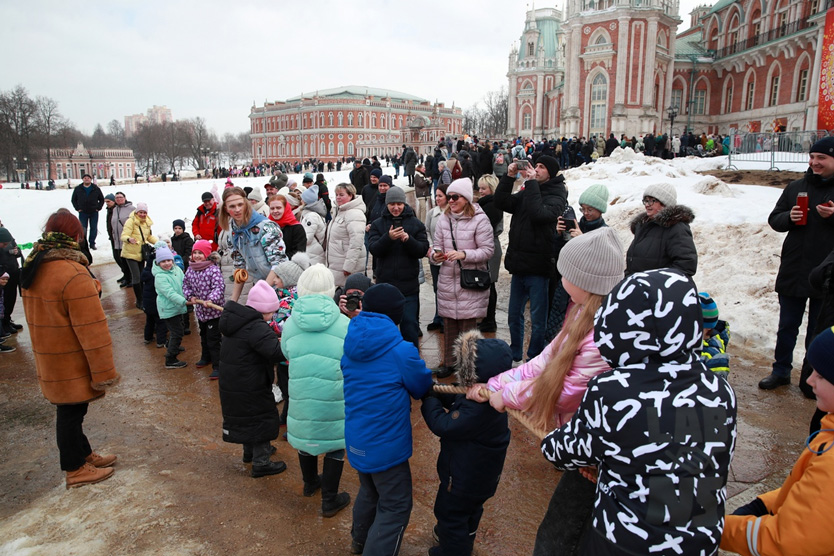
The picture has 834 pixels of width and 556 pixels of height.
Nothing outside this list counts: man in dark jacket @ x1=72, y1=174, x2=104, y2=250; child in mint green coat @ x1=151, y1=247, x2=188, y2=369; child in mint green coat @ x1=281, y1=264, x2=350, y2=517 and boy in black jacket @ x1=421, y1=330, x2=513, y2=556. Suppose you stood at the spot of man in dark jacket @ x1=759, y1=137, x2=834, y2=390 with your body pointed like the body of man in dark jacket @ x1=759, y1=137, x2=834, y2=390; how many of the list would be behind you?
0

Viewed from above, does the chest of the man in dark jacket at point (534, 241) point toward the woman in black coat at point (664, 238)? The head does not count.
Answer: no

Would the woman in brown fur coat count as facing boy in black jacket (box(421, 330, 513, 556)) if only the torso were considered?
no

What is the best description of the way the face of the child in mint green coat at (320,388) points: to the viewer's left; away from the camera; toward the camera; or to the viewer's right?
away from the camera

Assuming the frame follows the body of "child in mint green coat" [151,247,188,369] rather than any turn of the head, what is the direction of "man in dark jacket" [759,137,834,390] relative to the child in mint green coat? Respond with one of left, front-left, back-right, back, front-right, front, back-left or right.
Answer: front

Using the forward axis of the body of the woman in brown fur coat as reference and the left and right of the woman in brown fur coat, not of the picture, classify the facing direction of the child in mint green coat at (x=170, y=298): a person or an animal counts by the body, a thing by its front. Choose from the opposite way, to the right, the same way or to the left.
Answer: to the right

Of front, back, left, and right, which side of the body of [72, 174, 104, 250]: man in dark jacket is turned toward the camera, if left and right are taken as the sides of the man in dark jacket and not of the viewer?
front

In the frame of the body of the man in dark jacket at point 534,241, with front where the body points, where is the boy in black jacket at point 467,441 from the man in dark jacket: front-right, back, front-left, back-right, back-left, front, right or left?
front-left

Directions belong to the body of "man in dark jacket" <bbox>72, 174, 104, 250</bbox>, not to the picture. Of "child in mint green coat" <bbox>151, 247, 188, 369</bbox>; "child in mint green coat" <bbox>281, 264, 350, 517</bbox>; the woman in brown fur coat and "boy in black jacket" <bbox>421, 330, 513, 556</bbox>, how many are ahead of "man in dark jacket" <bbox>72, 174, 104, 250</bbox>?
4

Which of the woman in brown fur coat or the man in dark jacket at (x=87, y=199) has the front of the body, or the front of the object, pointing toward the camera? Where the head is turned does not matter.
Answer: the man in dark jacket

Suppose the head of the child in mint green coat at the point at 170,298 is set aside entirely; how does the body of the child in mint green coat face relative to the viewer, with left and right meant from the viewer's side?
facing the viewer and to the right of the viewer

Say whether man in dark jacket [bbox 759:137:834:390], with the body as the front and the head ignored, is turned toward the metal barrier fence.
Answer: no

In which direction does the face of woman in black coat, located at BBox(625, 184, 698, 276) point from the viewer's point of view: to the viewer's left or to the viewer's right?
to the viewer's left

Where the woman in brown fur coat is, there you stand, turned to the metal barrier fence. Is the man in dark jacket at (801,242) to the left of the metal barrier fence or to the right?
right

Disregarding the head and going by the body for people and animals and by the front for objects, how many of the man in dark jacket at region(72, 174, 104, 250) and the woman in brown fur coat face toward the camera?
1

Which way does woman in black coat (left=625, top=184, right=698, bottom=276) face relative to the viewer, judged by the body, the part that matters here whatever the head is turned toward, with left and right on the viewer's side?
facing the viewer and to the left of the viewer

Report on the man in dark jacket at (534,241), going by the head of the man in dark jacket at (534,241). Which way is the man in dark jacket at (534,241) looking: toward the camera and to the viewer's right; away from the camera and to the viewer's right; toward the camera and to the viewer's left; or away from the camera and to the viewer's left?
toward the camera and to the viewer's left
